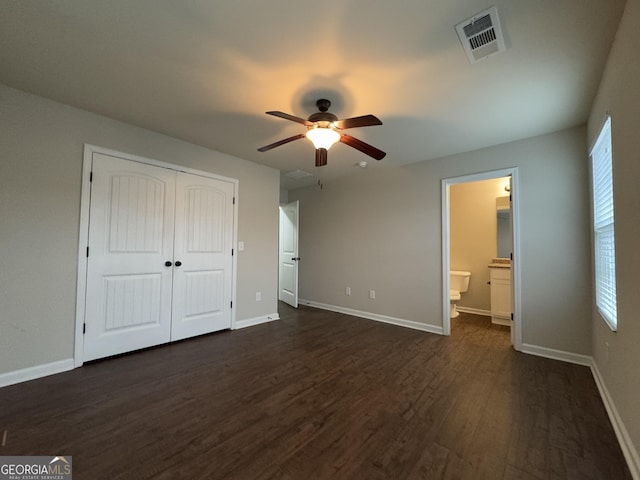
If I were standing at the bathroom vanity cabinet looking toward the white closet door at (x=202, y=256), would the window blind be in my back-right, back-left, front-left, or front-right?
front-left

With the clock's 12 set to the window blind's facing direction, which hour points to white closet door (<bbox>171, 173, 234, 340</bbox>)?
The white closet door is roughly at 11 o'clock from the window blind.

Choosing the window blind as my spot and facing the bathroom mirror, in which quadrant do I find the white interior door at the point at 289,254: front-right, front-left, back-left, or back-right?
front-left

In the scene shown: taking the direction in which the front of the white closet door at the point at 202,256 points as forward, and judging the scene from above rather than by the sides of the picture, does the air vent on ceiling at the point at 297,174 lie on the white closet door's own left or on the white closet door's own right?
on the white closet door's own left

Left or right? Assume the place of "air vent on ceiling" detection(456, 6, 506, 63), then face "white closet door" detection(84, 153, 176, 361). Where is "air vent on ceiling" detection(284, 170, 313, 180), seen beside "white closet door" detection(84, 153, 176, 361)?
right

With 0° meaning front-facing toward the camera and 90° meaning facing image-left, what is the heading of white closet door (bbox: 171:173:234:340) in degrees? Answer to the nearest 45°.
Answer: approximately 315°

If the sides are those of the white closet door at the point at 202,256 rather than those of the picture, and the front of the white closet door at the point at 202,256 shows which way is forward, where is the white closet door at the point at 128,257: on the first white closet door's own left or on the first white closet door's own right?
on the first white closet door's own right

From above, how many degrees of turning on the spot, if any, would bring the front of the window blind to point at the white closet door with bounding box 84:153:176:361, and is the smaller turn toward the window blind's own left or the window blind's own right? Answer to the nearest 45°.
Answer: approximately 45° to the window blind's own left

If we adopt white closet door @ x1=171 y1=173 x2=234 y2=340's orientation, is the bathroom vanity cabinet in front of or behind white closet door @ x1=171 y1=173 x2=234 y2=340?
in front

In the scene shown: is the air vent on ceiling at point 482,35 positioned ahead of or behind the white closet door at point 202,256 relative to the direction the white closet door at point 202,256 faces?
ahead

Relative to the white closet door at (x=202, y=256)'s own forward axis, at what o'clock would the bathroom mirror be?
The bathroom mirror is roughly at 11 o'clock from the white closet door.

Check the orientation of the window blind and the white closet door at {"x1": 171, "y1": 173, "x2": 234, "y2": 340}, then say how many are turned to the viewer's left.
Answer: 1

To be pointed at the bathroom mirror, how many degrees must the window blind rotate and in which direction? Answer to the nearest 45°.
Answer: approximately 45° to its right

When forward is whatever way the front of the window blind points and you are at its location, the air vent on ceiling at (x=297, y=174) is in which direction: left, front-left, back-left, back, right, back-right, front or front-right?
front

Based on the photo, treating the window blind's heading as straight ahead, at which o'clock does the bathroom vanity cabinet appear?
The bathroom vanity cabinet is roughly at 2 o'clock from the window blind.

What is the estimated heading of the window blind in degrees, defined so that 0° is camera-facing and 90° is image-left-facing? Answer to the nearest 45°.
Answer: approximately 90°
